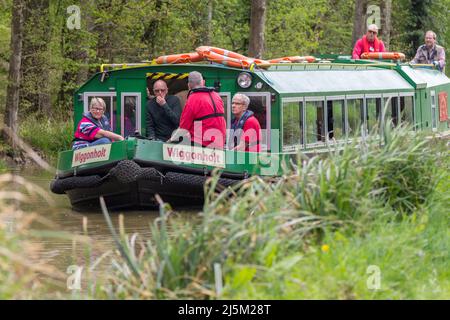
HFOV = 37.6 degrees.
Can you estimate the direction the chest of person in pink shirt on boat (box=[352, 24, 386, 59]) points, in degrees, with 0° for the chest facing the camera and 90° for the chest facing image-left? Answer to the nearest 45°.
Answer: approximately 0°

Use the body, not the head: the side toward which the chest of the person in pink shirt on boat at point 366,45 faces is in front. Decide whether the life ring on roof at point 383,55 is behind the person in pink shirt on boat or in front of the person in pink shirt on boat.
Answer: in front

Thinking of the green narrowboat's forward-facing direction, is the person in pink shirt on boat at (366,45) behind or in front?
behind

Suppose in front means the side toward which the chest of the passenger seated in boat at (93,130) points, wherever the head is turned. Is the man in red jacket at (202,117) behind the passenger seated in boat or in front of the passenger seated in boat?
in front

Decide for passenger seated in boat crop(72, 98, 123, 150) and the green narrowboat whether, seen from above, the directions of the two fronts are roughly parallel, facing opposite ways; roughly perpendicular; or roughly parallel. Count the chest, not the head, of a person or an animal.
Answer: roughly perpendicular

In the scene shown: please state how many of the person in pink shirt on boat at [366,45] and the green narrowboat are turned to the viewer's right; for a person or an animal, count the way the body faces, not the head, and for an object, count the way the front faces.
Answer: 0

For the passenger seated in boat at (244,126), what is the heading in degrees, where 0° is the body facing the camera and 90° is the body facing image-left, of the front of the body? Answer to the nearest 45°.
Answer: approximately 45°

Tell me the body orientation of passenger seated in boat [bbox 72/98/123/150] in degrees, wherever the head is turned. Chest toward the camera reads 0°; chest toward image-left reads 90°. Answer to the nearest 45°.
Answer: approximately 315°

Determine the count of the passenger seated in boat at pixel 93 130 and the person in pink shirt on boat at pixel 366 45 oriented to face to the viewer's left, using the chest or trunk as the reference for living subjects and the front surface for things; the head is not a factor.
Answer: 0
